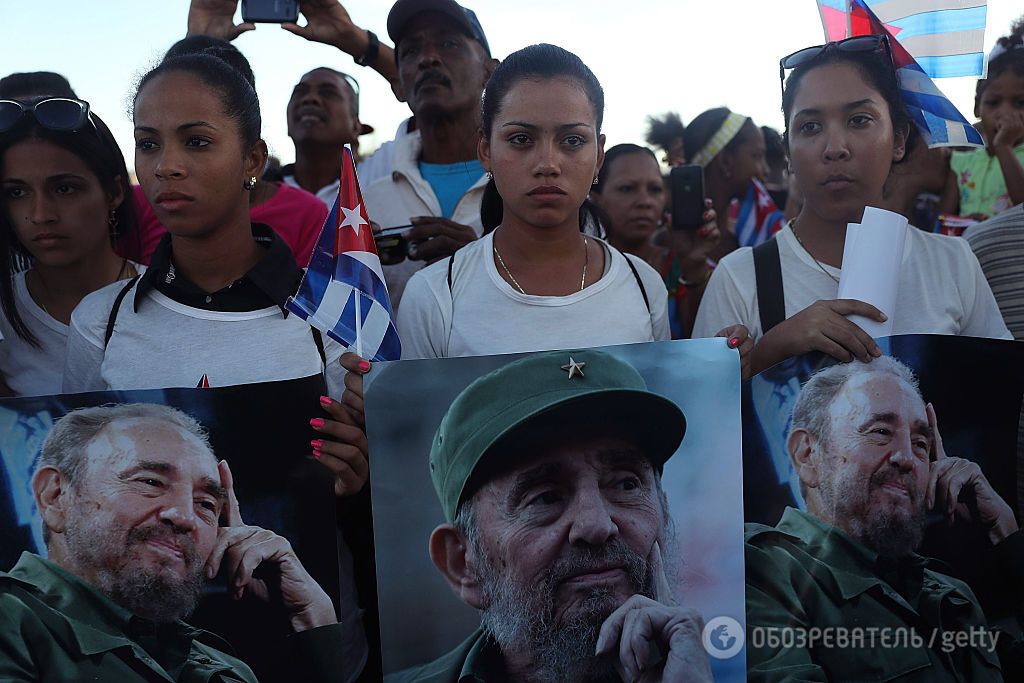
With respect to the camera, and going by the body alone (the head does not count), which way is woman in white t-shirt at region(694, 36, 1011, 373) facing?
toward the camera

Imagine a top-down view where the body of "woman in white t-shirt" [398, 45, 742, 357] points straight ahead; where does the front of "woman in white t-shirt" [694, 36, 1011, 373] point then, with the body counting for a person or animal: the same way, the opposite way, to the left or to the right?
the same way

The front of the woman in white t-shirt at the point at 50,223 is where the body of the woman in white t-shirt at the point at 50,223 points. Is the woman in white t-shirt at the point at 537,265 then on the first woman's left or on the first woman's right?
on the first woman's left

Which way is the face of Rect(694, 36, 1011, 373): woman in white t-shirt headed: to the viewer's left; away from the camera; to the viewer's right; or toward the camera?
toward the camera

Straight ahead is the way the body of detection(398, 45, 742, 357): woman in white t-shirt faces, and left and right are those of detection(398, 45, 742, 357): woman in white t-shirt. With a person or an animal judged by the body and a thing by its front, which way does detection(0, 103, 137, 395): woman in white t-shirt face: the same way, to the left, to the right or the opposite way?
the same way

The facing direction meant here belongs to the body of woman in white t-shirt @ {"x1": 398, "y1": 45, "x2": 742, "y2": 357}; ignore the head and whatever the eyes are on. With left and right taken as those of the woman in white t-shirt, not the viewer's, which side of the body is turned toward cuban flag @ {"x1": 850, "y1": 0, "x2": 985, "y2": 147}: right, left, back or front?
left

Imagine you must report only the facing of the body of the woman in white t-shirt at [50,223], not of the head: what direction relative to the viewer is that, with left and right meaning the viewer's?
facing the viewer and to the left of the viewer

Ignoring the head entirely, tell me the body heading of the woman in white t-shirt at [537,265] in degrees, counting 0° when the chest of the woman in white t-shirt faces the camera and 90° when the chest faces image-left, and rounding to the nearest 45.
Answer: approximately 0°

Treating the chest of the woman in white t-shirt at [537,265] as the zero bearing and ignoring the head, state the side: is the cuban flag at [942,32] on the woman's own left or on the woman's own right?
on the woman's own left

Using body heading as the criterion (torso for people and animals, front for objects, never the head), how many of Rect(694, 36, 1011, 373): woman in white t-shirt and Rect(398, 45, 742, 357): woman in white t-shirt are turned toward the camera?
2

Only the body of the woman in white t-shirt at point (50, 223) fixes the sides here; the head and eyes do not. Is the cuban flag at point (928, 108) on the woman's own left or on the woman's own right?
on the woman's own left

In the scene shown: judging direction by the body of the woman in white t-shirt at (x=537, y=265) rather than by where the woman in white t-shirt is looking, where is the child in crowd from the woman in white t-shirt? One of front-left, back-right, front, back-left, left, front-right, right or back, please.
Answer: back-left

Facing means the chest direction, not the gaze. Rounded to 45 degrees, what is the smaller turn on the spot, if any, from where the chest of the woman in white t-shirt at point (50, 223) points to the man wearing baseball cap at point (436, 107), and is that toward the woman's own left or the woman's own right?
approximately 135° to the woman's own left

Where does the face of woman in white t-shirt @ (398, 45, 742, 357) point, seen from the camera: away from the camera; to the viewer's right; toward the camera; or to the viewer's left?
toward the camera

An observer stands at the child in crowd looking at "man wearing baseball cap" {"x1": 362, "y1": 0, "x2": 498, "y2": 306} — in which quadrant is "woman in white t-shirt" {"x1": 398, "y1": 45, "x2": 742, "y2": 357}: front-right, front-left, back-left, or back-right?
front-left

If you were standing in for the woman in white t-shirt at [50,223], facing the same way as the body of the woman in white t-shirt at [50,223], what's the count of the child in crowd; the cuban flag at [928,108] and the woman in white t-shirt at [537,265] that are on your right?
0

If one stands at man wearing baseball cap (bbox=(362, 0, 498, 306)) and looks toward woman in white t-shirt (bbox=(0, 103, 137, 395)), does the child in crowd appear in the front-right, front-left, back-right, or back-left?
back-left
